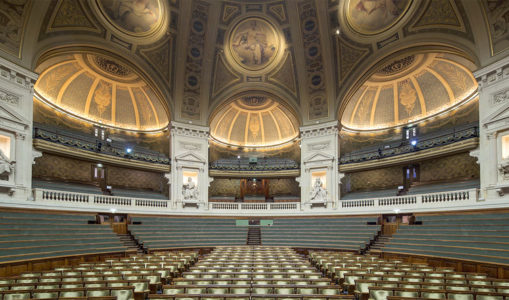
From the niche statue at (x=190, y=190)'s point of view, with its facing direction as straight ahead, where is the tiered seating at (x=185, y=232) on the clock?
The tiered seating is roughly at 12 o'clock from the niche statue.

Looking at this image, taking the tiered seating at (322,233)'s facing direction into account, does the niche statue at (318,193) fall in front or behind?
behind

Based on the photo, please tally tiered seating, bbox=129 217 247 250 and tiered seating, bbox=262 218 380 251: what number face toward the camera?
2

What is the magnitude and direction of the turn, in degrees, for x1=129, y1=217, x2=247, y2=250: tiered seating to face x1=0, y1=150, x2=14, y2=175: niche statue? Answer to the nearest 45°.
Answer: approximately 45° to its right

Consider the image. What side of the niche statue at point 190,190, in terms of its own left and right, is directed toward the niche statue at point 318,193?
left

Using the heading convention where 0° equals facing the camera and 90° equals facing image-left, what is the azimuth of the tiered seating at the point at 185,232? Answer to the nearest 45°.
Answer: approximately 0°

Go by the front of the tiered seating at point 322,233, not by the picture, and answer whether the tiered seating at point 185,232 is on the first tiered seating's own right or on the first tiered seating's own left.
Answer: on the first tiered seating's own right

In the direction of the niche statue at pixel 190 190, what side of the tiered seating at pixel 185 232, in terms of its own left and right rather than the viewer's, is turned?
back
